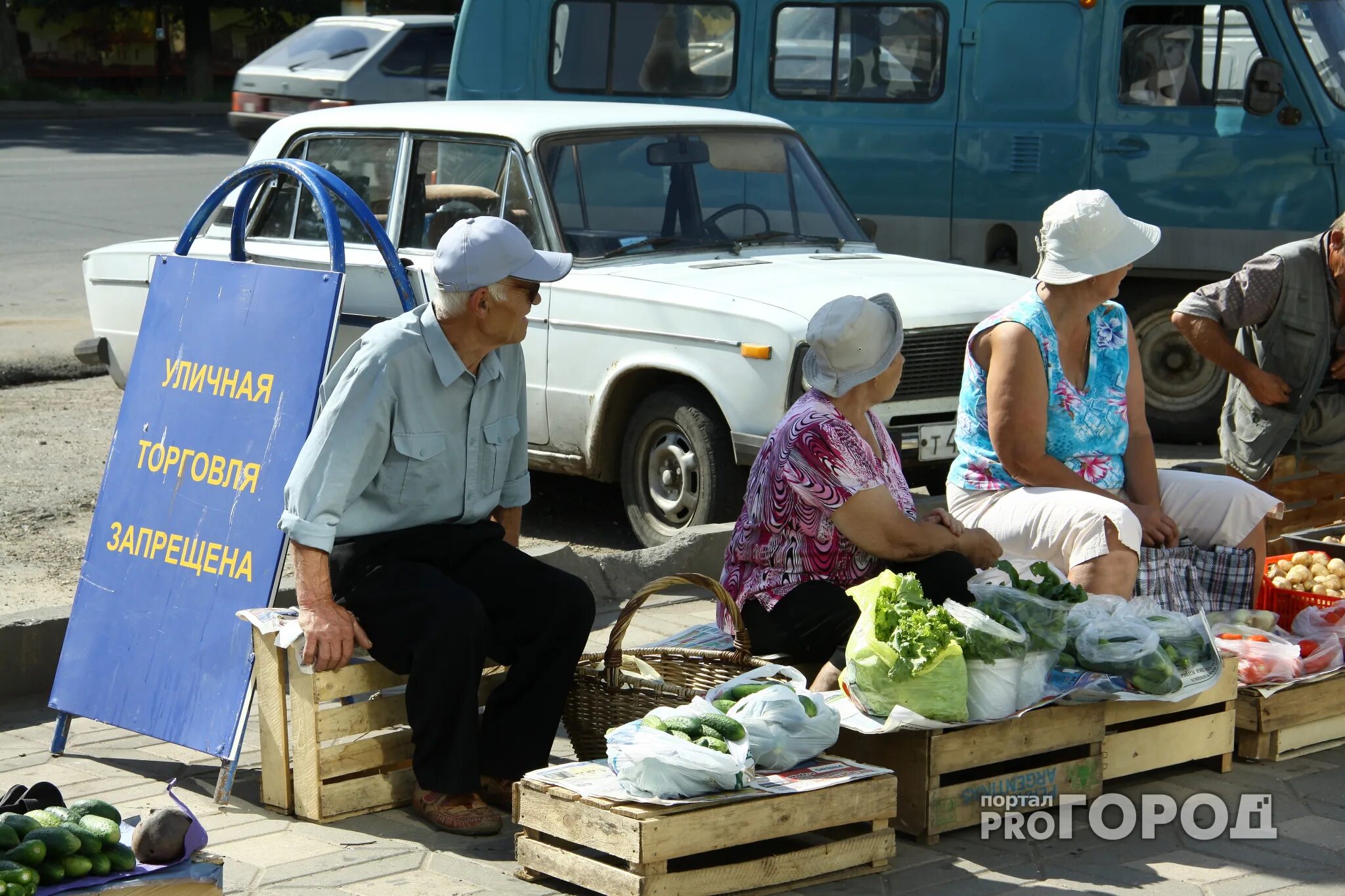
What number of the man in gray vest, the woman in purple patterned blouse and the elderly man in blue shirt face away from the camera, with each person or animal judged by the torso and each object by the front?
0

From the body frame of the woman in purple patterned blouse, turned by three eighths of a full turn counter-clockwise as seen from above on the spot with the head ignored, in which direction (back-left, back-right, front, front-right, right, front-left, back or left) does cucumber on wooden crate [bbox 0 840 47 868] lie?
left

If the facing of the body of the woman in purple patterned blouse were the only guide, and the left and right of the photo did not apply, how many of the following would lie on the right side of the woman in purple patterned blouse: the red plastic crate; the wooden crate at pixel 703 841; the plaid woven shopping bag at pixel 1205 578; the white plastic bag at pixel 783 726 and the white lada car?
2

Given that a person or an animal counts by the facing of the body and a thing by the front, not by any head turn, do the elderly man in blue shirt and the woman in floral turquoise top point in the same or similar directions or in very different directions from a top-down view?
same or similar directions

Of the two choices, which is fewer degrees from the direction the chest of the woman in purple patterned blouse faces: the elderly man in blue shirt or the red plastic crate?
the red plastic crate

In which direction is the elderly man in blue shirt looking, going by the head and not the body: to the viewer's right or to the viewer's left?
to the viewer's right

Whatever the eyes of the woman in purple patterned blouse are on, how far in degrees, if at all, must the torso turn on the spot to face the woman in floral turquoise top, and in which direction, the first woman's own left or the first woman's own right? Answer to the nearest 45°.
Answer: approximately 45° to the first woman's own left

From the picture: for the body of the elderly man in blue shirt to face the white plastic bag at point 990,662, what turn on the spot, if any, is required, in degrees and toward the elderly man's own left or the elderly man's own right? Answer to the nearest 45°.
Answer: approximately 45° to the elderly man's own left

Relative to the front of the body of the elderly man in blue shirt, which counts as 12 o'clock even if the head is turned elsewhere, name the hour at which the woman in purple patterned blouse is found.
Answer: The woman in purple patterned blouse is roughly at 10 o'clock from the elderly man in blue shirt.

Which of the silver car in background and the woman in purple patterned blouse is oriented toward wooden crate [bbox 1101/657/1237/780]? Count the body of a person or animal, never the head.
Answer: the woman in purple patterned blouse

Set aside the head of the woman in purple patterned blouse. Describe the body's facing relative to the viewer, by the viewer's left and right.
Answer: facing to the right of the viewer

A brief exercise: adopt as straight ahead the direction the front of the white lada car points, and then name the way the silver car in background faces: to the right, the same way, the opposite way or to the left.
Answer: to the left
